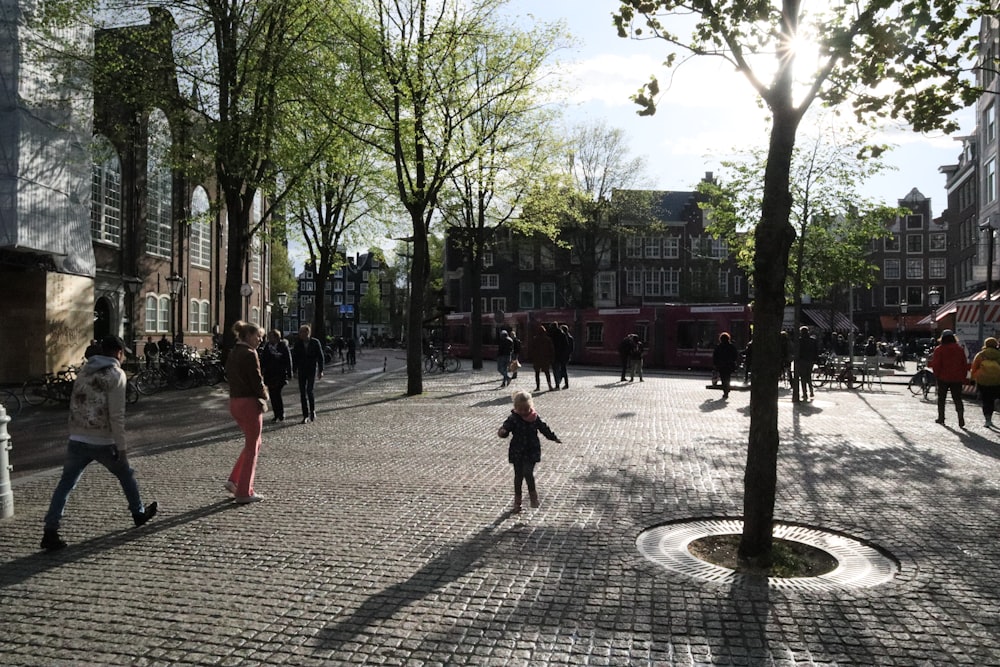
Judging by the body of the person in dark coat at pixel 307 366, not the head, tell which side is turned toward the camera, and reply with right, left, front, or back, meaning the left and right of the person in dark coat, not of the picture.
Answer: front

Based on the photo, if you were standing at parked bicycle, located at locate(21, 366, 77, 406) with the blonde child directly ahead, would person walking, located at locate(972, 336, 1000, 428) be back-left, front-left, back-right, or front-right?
front-left

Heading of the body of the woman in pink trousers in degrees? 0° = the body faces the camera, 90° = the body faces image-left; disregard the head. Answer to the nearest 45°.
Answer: approximately 270°

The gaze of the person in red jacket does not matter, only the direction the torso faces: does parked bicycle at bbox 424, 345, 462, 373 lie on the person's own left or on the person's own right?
on the person's own left

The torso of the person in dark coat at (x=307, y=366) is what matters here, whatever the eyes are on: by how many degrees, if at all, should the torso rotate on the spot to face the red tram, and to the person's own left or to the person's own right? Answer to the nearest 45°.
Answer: approximately 135° to the person's own left

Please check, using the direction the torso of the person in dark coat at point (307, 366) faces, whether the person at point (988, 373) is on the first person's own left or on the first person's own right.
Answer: on the first person's own left

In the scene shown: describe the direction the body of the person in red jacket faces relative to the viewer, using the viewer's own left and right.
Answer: facing away from the viewer

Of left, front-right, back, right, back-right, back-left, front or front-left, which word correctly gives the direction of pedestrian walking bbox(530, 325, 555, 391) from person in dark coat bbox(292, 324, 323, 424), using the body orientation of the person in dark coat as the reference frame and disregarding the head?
back-left

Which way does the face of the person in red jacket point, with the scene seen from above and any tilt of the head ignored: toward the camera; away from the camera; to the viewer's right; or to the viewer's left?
away from the camera

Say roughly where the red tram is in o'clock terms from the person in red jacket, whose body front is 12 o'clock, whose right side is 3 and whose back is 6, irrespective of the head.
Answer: The red tram is roughly at 11 o'clock from the person in red jacket.
